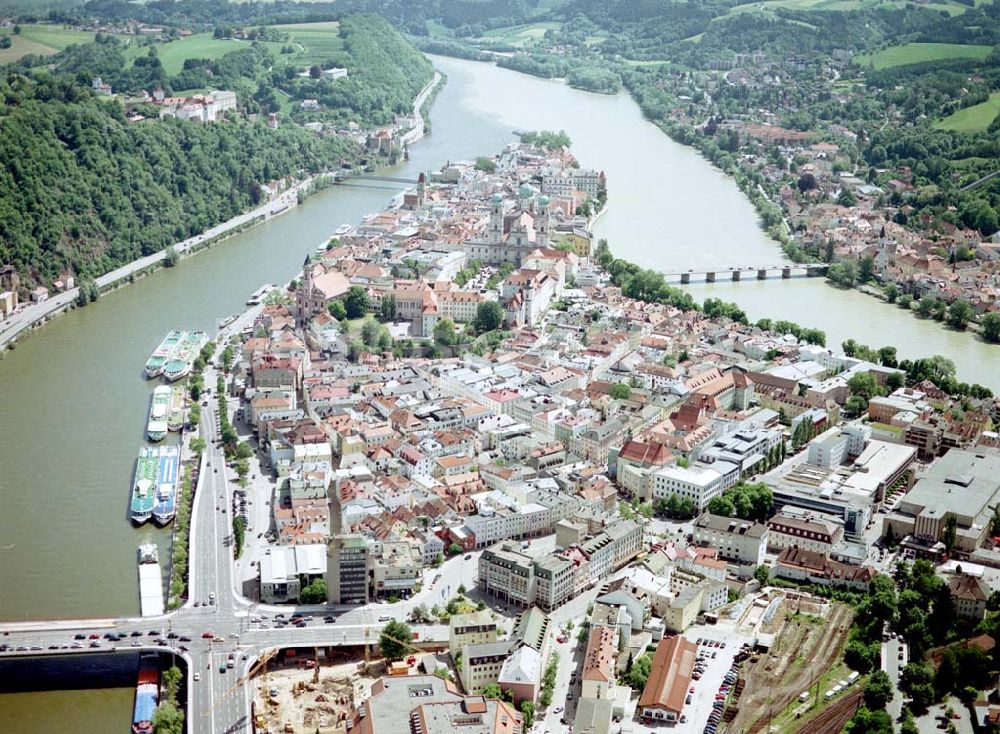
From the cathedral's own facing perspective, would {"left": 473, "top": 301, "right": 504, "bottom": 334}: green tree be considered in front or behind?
in front

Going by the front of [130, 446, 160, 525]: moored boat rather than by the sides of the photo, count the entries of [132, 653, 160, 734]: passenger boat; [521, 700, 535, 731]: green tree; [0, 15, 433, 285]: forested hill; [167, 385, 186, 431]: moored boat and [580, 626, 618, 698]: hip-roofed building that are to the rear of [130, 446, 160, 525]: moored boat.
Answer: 2

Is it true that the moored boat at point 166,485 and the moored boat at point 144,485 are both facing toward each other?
no

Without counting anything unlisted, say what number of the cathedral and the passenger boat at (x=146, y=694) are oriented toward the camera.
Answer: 2

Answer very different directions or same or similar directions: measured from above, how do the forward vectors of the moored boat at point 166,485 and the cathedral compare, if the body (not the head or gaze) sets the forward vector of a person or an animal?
same or similar directions

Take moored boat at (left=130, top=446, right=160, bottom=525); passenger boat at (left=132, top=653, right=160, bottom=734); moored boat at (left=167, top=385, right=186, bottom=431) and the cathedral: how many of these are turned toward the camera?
4

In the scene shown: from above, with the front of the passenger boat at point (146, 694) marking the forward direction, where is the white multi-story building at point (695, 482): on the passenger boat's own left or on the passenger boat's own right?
on the passenger boat's own left

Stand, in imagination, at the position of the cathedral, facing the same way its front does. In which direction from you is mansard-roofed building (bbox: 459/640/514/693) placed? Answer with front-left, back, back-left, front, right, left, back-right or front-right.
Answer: front

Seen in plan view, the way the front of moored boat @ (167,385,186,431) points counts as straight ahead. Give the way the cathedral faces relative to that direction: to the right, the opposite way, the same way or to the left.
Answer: the same way

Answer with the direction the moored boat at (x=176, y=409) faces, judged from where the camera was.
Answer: facing the viewer

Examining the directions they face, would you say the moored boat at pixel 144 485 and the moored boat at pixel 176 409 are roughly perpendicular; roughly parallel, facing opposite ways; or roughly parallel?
roughly parallel

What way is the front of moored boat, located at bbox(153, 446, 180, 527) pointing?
toward the camera

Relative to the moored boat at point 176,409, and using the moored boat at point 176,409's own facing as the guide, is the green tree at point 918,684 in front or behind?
in front

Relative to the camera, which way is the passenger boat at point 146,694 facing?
toward the camera

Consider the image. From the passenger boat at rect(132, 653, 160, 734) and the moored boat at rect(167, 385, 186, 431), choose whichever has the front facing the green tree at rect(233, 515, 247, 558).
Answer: the moored boat

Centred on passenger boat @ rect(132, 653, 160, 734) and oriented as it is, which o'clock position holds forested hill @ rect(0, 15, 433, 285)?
The forested hill is roughly at 6 o'clock from the passenger boat.

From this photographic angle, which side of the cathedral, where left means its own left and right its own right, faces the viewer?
front

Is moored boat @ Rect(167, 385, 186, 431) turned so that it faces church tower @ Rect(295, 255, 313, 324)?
no
